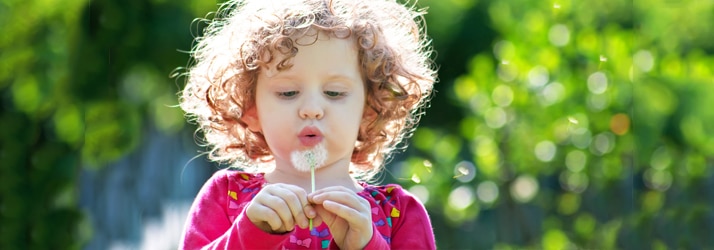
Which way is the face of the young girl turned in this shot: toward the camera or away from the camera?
toward the camera

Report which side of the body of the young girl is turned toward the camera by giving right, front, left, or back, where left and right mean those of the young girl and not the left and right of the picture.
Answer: front
